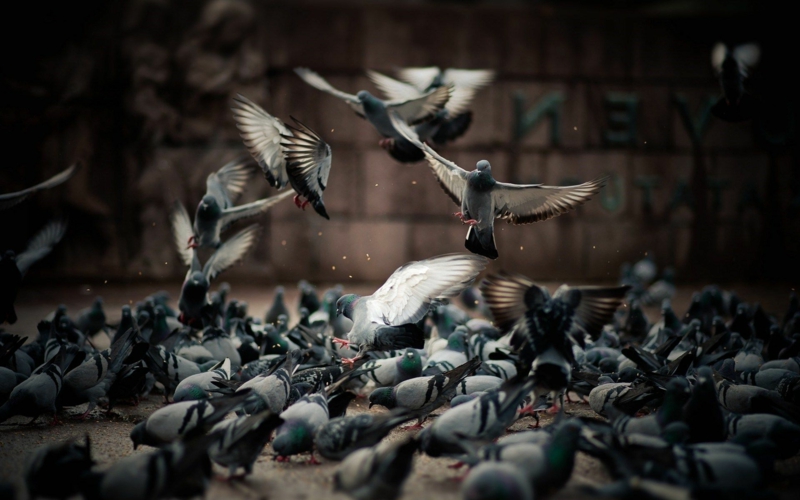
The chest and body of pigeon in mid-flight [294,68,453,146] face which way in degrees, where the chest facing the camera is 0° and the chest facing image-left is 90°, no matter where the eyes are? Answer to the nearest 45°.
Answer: approximately 45°

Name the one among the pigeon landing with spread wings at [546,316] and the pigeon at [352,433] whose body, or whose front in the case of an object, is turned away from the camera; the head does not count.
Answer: the pigeon landing with spread wings

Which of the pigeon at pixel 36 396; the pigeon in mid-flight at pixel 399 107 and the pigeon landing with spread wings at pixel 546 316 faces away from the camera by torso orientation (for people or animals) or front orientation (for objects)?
the pigeon landing with spread wings

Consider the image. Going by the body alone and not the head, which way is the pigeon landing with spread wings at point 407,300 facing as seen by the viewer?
to the viewer's left

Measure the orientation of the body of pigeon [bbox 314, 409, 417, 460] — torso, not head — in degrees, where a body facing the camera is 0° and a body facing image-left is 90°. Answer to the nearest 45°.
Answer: approximately 90°

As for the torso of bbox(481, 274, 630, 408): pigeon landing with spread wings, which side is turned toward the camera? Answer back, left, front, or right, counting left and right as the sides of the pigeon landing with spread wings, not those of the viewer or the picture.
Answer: back

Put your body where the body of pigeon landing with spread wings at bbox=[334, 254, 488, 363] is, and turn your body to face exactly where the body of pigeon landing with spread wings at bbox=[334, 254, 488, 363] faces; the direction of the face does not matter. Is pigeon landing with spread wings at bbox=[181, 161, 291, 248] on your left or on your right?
on your right

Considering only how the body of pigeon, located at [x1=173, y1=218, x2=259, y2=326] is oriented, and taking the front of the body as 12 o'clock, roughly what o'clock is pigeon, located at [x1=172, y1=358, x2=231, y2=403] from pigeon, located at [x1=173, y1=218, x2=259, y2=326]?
pigeon, located at [x1=172, y1=358, x2=231, y2=403] is roughly at 12 o'clock from pigeon, located at [x1=173, y1=218, x2=259, y2=326].

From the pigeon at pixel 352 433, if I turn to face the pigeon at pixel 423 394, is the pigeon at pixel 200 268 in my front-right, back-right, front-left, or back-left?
front-left

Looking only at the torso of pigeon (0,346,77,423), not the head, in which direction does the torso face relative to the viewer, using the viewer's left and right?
facing to the left of the viewer

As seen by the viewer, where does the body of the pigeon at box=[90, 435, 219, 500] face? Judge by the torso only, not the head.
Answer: to the viewer's left

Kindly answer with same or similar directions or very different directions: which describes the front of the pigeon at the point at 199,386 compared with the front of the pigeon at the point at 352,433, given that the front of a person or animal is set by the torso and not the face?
same or similar directions

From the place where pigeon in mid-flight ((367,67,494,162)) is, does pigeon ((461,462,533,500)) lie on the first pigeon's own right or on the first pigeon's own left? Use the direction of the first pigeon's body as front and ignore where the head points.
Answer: on the first pigeon's own left
